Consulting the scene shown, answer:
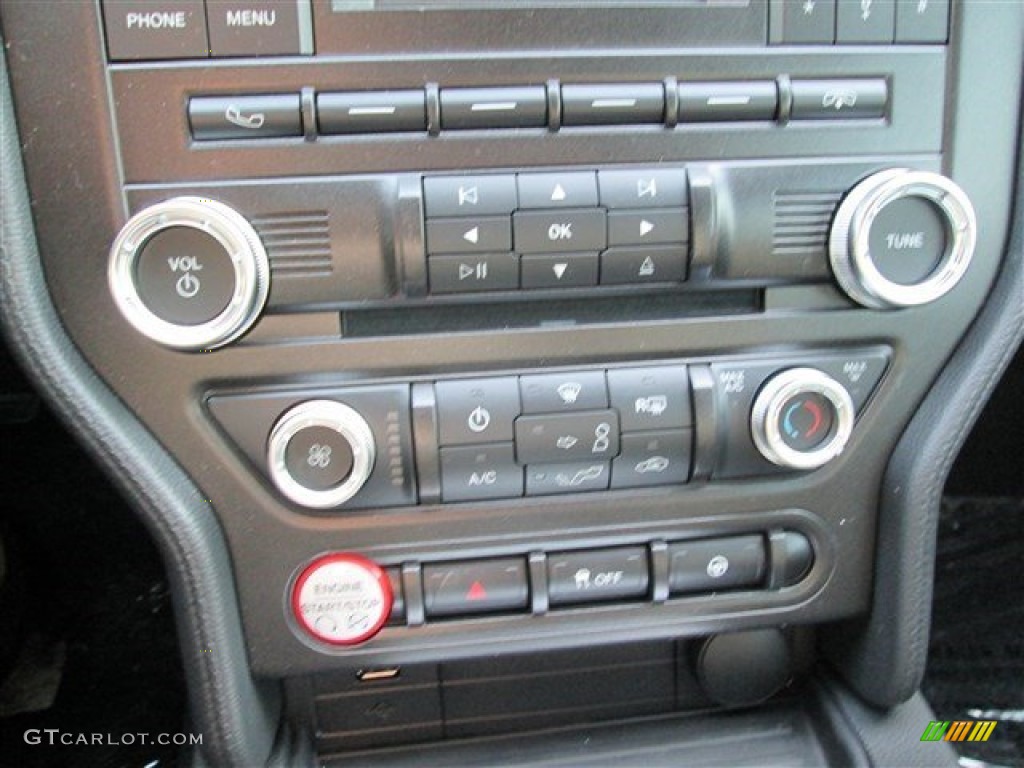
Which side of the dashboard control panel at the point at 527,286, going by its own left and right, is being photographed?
front
